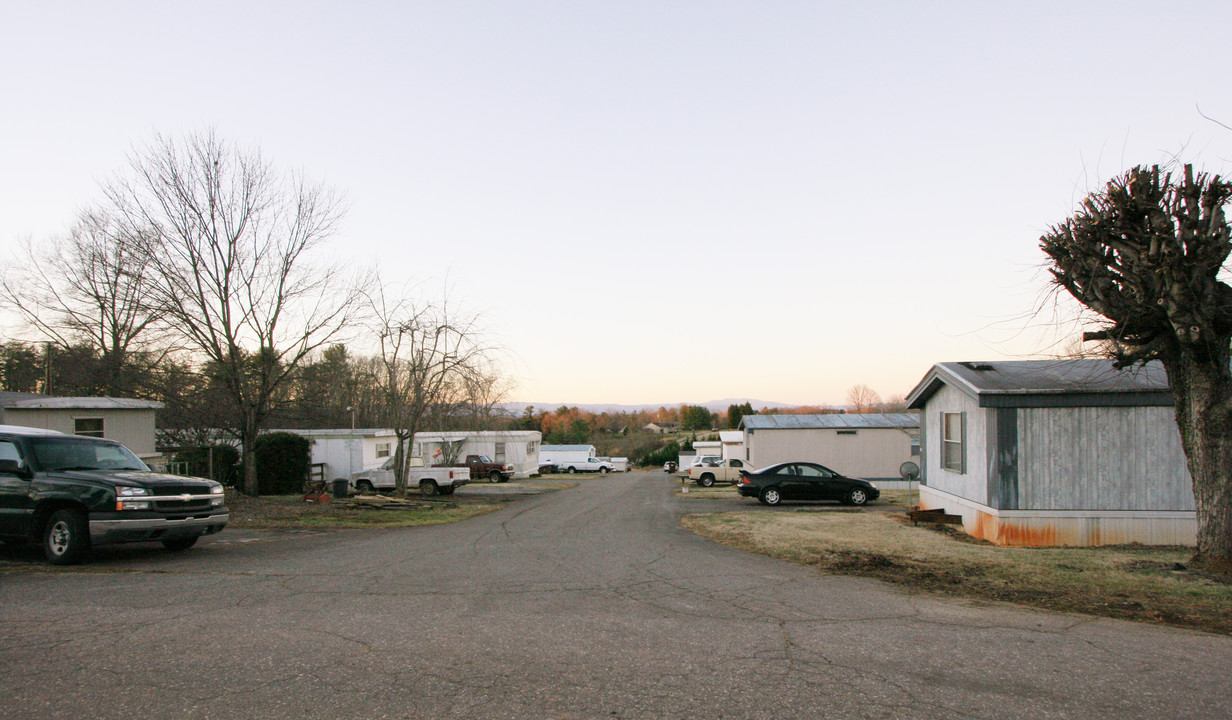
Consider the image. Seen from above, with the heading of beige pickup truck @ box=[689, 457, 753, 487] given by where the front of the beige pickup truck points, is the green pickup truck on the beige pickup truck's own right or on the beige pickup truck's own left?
on the beige pickup truck's own right

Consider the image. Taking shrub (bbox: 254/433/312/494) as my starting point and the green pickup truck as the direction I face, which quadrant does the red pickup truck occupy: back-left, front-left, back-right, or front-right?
back-left

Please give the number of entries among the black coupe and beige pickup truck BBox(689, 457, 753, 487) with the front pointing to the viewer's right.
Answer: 2

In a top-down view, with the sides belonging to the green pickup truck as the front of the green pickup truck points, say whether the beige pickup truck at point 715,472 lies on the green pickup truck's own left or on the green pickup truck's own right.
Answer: on the green pickup truck's own left

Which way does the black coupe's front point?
to the viewer's right

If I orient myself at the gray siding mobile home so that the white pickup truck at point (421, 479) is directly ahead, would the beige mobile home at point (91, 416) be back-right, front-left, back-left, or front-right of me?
front-left

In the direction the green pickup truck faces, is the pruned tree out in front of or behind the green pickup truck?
in front

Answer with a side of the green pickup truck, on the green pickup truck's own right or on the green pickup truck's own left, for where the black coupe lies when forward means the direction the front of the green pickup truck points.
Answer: on the green pickup truck's own left

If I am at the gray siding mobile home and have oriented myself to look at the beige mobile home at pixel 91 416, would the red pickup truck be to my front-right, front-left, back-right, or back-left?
front-right

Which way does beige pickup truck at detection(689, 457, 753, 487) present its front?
to the viewer's right

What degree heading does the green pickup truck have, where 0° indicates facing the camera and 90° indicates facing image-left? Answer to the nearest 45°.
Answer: approximately 315°
